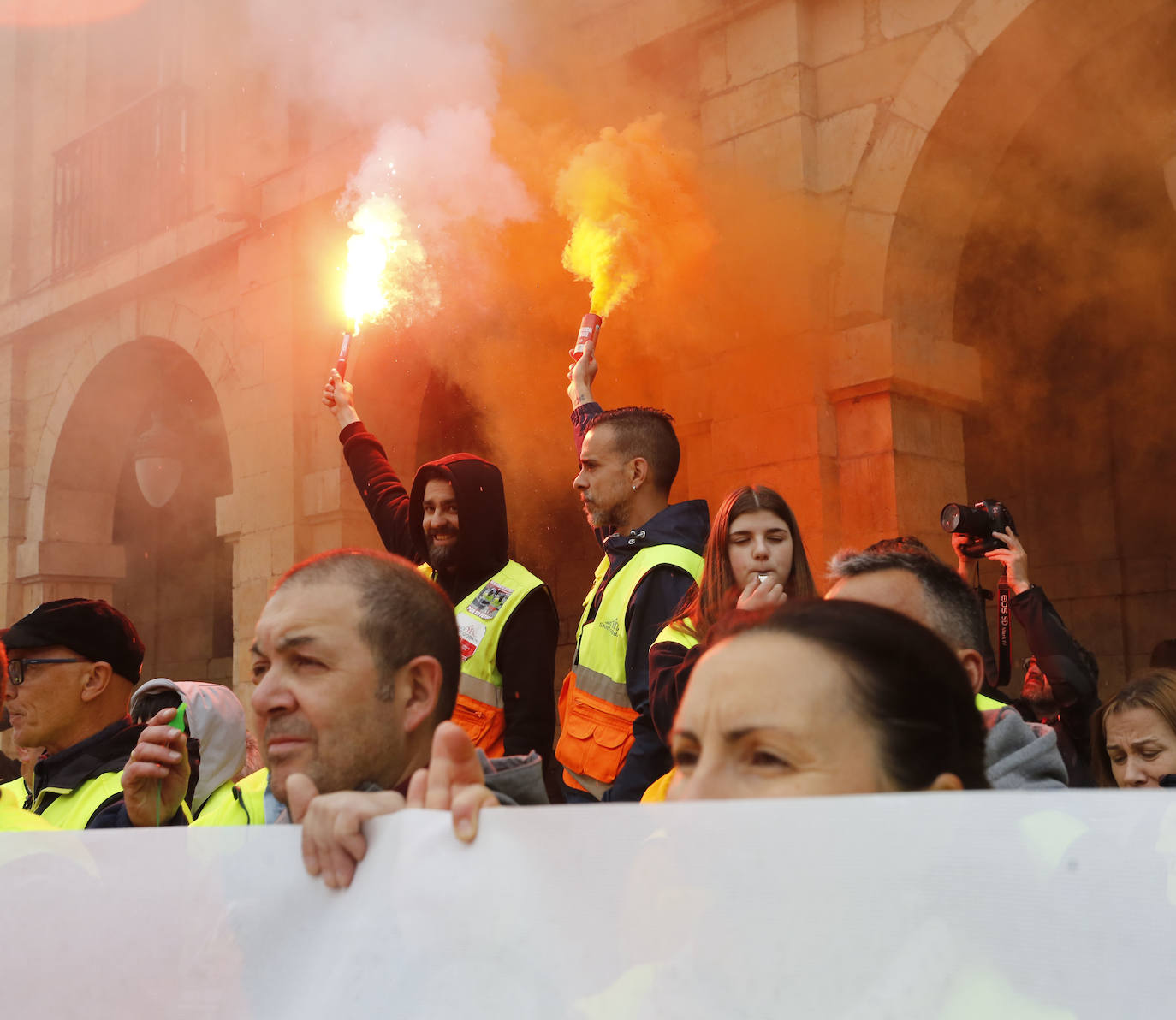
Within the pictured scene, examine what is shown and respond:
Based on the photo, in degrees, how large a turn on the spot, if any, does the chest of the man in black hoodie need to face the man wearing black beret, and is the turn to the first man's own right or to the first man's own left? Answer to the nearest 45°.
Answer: approximately 45° to the first man's own right

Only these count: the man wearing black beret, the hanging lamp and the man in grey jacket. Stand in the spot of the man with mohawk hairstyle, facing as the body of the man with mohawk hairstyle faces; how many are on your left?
1

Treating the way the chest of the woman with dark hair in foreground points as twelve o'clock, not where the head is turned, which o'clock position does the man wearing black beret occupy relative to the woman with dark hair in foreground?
The man wearing black beret is roughly at 3 o'clock from the woman with dark hair in foreground.

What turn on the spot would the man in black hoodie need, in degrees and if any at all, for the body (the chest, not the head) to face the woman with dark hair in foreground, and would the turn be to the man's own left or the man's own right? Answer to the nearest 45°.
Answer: approximately 45° to the man's own left

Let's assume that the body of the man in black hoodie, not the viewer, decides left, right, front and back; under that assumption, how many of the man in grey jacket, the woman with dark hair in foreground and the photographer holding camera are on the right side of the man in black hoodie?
0

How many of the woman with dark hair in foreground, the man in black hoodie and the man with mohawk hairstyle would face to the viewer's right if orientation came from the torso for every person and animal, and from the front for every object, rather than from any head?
0

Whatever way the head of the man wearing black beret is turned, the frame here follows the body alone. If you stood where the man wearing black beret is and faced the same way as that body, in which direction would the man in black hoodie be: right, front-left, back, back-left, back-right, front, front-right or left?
back

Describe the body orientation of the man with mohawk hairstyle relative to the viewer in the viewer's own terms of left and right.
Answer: facing the viewer and to the left of the viewer

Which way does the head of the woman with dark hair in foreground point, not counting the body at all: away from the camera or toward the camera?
toward the camera

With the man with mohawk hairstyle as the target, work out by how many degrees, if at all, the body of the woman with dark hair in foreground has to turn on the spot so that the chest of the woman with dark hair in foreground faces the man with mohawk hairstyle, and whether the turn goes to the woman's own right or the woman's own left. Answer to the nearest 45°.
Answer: approximately 135° to the woman's own right
